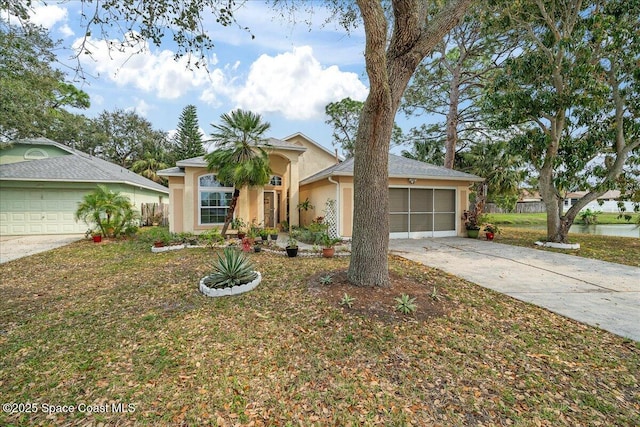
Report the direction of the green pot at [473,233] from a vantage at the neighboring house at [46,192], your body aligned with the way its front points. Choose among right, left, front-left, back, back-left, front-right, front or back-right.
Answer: front-left

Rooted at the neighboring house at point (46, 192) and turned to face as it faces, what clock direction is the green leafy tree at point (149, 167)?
The green leafy tree is roughly at 7 o'clock from the neighboring house.

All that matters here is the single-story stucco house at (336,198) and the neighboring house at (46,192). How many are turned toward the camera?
2

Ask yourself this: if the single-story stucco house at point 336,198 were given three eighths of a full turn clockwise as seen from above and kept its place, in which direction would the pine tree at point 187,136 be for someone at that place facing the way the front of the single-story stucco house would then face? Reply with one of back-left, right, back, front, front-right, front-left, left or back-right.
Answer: front

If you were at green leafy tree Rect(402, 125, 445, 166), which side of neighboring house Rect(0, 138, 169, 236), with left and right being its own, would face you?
left

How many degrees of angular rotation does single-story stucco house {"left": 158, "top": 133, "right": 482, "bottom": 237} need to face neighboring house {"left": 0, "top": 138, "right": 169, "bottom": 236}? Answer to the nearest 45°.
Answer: approximately 90° to its right

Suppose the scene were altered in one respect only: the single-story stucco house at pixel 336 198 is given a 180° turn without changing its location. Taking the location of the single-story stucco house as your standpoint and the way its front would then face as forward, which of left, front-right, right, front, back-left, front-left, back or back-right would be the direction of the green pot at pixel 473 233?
right

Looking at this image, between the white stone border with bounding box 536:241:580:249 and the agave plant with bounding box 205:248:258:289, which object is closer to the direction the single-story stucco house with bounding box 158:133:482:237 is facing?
the agave plant

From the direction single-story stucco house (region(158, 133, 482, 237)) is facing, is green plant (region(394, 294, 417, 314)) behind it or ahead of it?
ahead

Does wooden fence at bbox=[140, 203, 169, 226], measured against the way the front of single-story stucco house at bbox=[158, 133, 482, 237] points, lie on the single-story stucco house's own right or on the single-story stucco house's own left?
on the single-story stucco house's own right

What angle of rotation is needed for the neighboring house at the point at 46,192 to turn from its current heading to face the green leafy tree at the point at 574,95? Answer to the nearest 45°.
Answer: approximately 45° to its left

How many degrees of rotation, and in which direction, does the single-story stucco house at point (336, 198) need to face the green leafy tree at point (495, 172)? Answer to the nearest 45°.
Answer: approximately 135° to its left

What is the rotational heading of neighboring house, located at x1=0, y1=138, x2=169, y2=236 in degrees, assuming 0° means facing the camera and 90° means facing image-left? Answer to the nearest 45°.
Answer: approximately 0°
